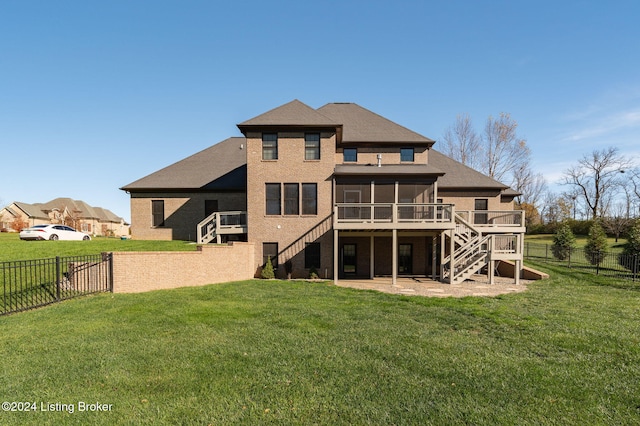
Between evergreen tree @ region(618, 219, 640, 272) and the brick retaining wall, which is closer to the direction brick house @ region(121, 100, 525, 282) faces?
the evergreen tree

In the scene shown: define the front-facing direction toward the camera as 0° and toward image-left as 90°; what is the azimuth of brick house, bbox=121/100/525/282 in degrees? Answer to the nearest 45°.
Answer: approximately 180°

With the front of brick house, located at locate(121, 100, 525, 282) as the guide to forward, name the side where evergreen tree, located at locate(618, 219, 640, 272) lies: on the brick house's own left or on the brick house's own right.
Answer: on the brick house's own right

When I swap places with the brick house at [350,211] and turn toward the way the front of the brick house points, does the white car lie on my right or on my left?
on my left

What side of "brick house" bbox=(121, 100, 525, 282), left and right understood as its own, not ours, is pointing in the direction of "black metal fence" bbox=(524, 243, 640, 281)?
right
